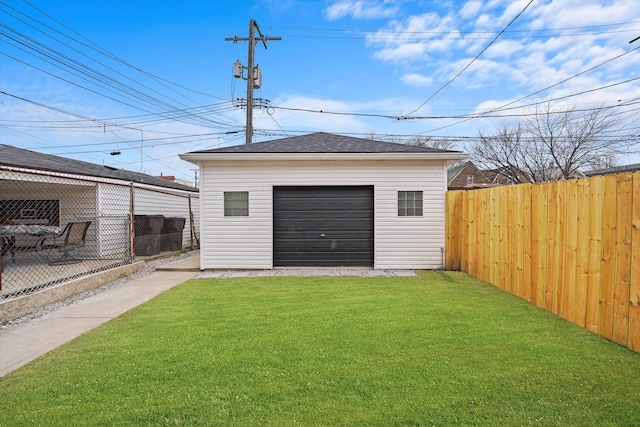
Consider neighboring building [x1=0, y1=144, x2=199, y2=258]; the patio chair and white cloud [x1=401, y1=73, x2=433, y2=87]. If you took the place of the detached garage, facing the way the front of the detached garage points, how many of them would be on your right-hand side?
2

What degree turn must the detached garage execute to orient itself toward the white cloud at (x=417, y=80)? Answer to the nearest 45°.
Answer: approximately 135° to its left

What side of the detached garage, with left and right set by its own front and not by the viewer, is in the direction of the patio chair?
right

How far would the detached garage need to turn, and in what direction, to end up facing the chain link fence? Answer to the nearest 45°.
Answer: approximately 90° to its right

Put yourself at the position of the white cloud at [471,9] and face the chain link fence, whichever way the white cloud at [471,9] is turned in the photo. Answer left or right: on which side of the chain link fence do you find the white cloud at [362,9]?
right

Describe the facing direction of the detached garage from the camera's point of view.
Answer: facing the viewer

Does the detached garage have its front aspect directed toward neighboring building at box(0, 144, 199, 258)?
no
